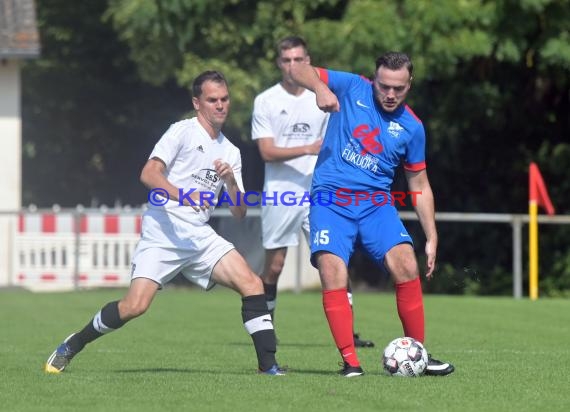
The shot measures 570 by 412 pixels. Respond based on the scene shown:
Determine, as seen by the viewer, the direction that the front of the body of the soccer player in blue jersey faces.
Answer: toward the camera

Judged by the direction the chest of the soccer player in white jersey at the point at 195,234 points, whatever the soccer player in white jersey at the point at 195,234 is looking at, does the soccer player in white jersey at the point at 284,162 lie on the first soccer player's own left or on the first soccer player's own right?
on the first soccer player's own left

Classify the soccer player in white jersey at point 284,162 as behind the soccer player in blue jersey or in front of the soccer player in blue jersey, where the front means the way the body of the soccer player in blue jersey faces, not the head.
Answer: behind

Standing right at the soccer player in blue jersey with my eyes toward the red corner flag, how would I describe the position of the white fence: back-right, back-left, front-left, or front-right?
front-left

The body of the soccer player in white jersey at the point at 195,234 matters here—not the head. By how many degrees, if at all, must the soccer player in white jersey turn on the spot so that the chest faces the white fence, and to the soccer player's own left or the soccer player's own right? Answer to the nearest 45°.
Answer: approximately 135° to the soccer player's own left

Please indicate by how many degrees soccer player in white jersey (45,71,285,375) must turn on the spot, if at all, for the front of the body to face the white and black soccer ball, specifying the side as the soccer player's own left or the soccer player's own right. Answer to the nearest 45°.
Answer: approximately 45° to the soccer player's own left

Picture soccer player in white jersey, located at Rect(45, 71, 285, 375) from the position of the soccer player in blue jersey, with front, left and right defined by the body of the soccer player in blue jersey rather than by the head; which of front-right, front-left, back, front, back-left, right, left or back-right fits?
right

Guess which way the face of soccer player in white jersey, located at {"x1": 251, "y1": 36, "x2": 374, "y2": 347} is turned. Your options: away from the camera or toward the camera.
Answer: toward the camera

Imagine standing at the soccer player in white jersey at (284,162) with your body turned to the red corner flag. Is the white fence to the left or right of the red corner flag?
left

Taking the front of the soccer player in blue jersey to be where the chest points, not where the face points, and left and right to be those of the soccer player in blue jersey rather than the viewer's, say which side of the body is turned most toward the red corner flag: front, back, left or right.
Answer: back

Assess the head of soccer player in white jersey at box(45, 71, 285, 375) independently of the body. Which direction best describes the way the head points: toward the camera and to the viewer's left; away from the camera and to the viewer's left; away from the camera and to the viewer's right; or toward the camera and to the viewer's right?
toward the camera and to the viewer's right

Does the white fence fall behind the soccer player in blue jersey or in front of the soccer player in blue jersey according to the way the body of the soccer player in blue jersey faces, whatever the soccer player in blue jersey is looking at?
behind

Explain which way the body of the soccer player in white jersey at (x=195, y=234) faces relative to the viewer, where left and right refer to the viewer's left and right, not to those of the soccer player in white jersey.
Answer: facing the viewer and to the right of the viewer

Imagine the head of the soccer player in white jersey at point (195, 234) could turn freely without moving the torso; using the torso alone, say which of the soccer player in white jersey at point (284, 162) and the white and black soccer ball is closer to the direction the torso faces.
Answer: the white and black soccer ball

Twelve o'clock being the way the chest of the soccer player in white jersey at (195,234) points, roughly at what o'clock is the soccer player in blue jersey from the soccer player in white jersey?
The soccer player in blue jersey is roughly at 11 o'clock from the soccer player in white jersey.
